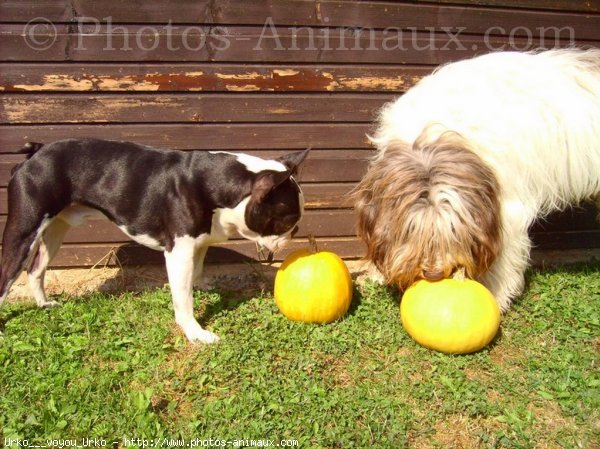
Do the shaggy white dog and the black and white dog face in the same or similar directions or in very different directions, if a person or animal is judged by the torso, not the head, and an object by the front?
very different directions

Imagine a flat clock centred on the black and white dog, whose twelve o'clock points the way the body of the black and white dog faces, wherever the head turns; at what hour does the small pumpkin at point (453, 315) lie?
The small pumpkin is roughly at 1 o'clock from the black and white dog.

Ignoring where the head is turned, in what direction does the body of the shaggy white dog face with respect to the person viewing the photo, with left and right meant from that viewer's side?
facing the viewer and to the left of the viewer

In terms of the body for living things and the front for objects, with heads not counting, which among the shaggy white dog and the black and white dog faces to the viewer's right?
the black and white dog

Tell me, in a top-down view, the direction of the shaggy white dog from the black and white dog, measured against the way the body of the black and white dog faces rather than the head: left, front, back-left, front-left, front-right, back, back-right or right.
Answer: front

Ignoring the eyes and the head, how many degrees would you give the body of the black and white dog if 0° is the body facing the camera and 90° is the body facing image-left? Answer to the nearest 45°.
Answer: approximately 270°

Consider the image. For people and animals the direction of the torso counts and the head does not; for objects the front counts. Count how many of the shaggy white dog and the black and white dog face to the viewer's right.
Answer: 1
